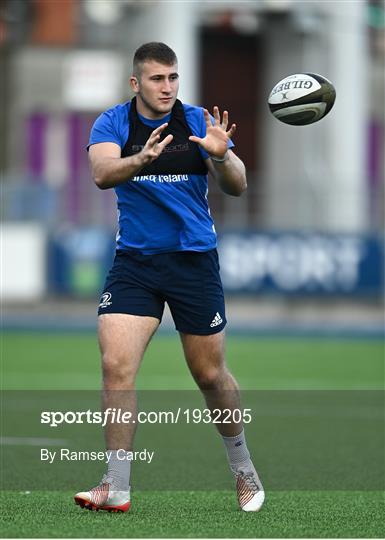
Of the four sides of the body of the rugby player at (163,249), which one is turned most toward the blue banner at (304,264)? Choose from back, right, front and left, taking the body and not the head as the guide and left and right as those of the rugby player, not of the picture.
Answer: back

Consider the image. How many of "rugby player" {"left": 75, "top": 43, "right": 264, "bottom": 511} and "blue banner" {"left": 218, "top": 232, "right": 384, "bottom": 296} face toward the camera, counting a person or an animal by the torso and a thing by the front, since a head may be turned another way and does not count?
2

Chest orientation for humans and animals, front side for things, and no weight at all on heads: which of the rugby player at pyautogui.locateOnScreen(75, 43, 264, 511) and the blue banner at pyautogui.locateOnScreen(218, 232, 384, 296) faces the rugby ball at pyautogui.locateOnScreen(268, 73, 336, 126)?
the blue banner

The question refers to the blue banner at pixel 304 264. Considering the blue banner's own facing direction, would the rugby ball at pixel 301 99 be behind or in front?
in front

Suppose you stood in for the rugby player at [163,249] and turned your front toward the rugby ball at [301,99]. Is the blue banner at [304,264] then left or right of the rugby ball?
left

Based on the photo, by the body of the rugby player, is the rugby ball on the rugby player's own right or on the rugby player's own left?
on the rugby player's own left

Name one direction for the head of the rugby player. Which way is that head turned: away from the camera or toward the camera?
toward the camera

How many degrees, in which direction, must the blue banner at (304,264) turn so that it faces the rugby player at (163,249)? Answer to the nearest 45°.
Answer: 0° — it already faces them

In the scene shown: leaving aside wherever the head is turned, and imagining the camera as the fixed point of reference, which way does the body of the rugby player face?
toward the camera

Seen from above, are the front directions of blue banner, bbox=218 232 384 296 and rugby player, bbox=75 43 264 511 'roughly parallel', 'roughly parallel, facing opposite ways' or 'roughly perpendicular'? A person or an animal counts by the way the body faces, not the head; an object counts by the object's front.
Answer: roughly parallel
